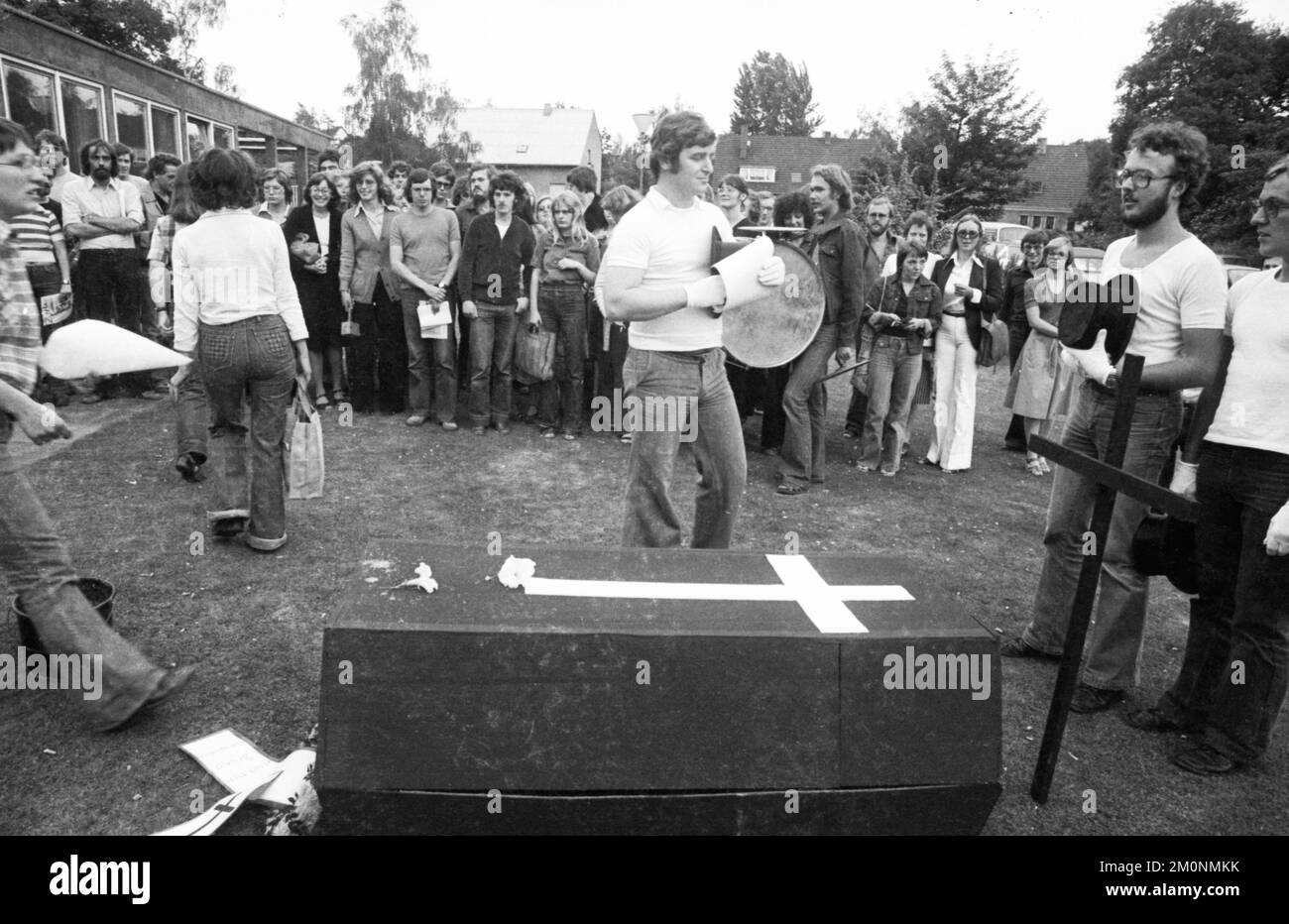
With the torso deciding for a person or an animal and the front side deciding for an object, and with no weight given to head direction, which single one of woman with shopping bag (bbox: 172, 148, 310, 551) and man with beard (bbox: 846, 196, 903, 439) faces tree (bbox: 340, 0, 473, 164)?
the woman with shopping bag

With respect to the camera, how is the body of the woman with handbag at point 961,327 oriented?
toward the camera

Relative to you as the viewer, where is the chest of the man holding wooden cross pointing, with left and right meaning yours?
facing the viewer and to the left of the viewer

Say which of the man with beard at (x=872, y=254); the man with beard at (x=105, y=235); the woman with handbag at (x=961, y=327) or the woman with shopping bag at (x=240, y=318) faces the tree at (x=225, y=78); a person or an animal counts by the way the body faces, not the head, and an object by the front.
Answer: the woman with shopping bag at (x=240, y=318)

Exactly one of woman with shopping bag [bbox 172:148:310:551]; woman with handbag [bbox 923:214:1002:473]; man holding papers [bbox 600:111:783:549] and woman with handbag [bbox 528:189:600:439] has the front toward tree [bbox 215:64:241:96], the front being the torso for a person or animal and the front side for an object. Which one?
woman with shopping bag [bbox 172:148:310:551]

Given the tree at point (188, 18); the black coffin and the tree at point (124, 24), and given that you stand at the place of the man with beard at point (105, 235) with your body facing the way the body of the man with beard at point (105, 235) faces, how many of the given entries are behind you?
2

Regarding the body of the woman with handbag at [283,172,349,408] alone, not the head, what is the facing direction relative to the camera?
toward the camera

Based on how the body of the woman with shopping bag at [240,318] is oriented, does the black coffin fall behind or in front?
behind

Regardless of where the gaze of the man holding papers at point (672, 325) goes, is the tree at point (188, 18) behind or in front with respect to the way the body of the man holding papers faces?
behind

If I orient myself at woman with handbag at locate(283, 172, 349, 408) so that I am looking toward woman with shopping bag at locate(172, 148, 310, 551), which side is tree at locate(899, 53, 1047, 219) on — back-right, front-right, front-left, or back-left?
back-left

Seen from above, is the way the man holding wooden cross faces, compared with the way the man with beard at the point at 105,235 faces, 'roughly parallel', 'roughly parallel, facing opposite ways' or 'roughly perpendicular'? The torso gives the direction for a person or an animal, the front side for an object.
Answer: roughly perpendicular

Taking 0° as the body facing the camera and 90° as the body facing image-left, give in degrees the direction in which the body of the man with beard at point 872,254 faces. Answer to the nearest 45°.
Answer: approximately 0°

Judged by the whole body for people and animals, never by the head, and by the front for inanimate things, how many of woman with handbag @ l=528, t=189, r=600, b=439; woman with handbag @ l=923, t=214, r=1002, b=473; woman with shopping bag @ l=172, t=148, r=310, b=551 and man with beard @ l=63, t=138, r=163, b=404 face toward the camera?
3

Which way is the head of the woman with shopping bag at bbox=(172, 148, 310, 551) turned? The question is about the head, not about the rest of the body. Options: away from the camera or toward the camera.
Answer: away from the camera

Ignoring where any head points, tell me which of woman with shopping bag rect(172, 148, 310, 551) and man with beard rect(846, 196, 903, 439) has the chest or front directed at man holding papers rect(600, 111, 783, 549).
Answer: the man with beard
